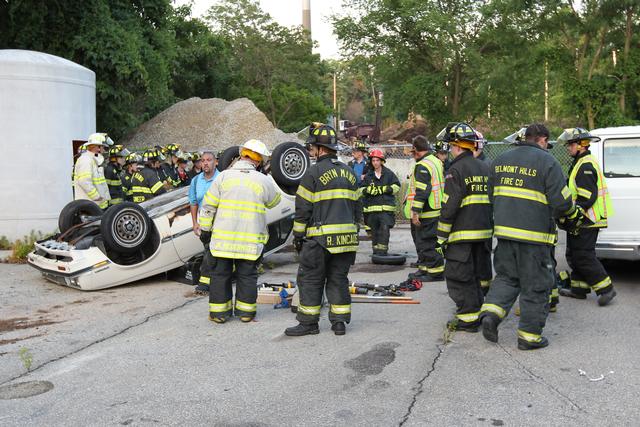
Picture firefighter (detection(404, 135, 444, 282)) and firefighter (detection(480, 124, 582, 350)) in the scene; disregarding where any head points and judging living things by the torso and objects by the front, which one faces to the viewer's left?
firefighter (detection(404, 135, 444, 282))

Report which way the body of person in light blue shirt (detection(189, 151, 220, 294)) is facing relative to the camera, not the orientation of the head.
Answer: toward the camera

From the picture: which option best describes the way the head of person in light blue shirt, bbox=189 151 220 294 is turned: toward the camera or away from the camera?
toward the camera

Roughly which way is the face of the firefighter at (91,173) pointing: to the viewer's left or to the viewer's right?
to the viewer's right

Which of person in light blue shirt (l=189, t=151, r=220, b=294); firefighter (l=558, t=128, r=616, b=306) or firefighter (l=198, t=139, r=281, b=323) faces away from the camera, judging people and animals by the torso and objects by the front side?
firefighter (l=198, t=139, r=281, b=323)

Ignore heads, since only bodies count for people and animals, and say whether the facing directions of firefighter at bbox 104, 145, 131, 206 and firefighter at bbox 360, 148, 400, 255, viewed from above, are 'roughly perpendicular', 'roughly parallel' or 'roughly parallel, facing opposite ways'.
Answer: roughly perpendicular

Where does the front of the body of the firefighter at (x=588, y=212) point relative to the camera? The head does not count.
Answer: to the viewer's left

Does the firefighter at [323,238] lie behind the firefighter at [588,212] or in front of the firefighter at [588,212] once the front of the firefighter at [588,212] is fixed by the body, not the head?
in front

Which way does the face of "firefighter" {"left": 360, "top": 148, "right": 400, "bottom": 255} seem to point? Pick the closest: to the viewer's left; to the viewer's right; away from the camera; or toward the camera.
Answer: toward the camera

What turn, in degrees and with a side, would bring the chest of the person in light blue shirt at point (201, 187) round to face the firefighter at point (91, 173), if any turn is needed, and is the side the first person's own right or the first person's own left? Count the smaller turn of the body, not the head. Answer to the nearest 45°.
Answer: approximately 135° to the first person's own right

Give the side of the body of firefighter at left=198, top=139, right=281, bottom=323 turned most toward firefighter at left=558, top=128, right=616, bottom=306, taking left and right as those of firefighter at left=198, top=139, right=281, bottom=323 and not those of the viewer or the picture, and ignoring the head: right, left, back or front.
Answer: right

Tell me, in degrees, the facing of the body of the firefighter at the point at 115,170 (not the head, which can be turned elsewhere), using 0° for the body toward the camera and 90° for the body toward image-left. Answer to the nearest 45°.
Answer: approximately 270°

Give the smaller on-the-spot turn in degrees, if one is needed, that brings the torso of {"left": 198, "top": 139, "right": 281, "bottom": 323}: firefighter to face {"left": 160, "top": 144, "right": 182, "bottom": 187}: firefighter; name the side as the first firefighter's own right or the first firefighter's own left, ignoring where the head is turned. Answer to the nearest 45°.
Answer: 0° — they already face them

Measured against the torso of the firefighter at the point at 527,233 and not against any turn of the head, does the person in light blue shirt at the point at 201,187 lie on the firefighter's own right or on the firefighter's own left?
on the firefighter's own left

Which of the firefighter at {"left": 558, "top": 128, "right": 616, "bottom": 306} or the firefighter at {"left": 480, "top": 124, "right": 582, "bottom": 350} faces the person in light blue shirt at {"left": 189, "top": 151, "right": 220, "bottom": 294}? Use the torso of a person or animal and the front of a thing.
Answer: the firefighter at {"left": 558, "top": 128, "right": 616, "bottom": 306}

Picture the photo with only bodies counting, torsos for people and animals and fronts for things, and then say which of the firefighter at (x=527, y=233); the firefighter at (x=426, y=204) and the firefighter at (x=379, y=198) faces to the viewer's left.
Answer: the firefighter at (x=426, y=204)

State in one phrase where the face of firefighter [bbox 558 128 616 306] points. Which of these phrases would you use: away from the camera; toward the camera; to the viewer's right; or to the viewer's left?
to the viewer's left

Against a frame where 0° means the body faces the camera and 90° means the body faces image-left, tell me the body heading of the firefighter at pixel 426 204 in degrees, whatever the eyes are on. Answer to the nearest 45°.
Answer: approximately 90°
